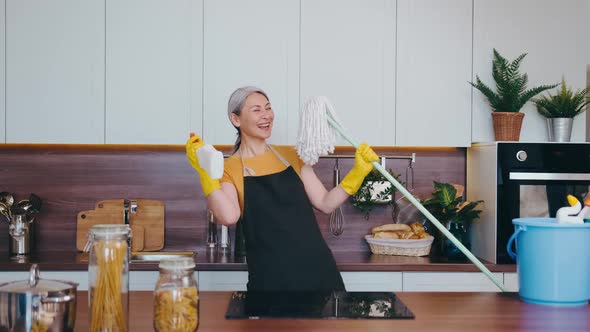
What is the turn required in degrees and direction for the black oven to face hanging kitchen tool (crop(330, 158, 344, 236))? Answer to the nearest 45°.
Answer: approximately 90° to its right

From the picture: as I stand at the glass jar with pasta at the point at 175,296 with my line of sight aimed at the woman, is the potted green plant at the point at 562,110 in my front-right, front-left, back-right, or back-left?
front-right

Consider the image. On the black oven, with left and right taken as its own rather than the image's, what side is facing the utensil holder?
right

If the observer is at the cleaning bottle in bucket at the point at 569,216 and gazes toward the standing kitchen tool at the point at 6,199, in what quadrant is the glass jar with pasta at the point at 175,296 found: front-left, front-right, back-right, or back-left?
front-left

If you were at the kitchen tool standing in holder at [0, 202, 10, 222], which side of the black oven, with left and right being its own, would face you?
right

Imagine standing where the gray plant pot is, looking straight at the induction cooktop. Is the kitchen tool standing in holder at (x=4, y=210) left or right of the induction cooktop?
right

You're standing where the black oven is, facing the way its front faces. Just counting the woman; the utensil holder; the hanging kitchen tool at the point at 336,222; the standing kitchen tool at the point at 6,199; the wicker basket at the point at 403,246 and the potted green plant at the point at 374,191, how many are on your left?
0

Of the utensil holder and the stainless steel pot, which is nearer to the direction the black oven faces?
the stainless steel pot

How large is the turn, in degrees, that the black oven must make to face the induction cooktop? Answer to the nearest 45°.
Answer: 0° — it already faces it

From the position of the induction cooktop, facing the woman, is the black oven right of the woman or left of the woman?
right

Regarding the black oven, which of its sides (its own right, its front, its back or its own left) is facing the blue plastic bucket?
front

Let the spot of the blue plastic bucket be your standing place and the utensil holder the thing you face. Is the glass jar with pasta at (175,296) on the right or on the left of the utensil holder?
left

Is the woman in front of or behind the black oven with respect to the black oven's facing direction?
in front

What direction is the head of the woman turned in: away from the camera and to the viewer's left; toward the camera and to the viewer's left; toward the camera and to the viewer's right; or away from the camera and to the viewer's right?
toward the camera and to the viewer's right

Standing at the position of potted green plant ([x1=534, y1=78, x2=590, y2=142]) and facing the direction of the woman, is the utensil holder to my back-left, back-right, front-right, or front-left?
front-right

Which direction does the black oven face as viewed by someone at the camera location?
facing the viewer
